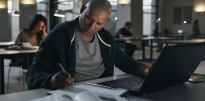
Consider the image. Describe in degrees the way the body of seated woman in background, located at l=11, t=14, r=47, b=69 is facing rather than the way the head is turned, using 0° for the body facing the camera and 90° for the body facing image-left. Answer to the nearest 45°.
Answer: approximately 315°

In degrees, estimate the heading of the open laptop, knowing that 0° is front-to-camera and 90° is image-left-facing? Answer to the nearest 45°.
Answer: approximately 135°

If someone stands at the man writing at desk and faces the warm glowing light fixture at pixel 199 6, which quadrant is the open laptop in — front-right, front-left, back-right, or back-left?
back-right

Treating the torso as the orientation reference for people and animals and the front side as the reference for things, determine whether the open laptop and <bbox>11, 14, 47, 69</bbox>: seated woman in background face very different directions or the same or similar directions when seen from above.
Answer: very different directions

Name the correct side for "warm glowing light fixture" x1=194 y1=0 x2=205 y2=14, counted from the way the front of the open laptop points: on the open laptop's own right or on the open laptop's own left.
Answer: on the open laptop's own right

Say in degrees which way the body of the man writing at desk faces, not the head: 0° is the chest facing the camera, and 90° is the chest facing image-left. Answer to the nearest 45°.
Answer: approximately 315°
